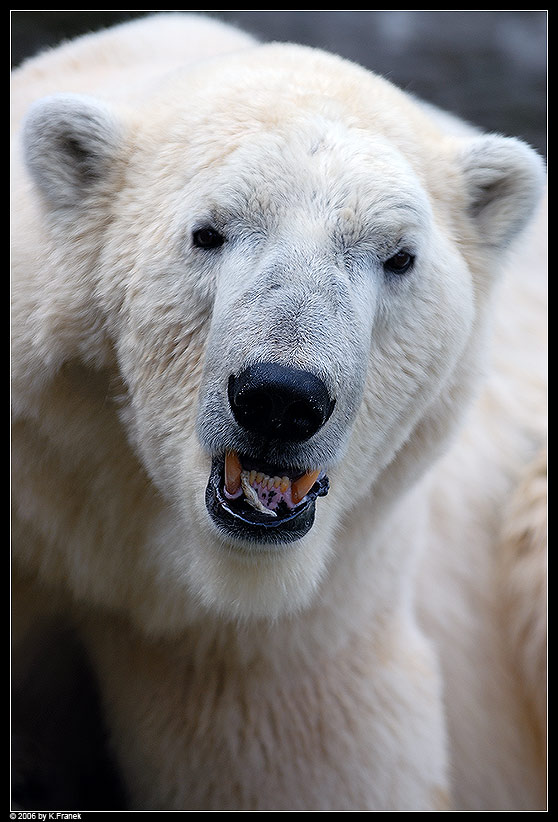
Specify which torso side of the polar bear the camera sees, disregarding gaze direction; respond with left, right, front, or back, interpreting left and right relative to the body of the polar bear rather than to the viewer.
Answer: front
